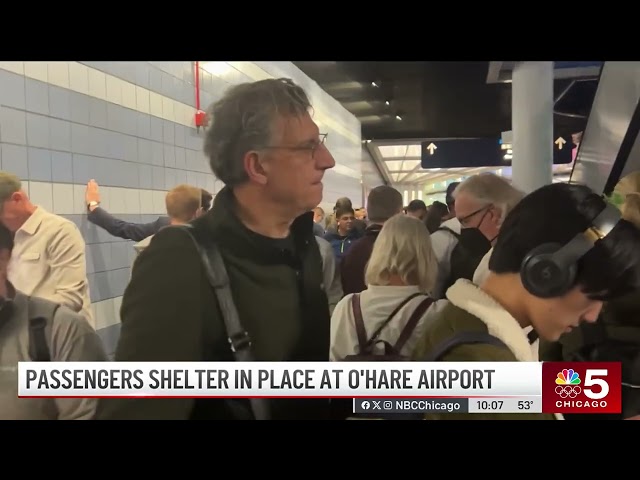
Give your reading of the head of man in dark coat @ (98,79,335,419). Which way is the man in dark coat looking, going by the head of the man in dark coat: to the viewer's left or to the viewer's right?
to the viewer's right

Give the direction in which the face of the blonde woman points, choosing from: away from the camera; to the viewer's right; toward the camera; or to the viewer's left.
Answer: away from the camera

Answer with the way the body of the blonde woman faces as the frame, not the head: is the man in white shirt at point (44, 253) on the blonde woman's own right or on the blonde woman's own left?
on the blonde woman's own left

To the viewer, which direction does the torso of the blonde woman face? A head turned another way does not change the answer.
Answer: away from the camera

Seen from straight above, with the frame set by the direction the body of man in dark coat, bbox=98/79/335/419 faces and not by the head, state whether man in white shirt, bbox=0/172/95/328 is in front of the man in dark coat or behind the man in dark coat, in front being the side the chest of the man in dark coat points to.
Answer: behind

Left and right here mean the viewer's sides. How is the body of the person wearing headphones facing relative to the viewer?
facing to the right of the viewer
